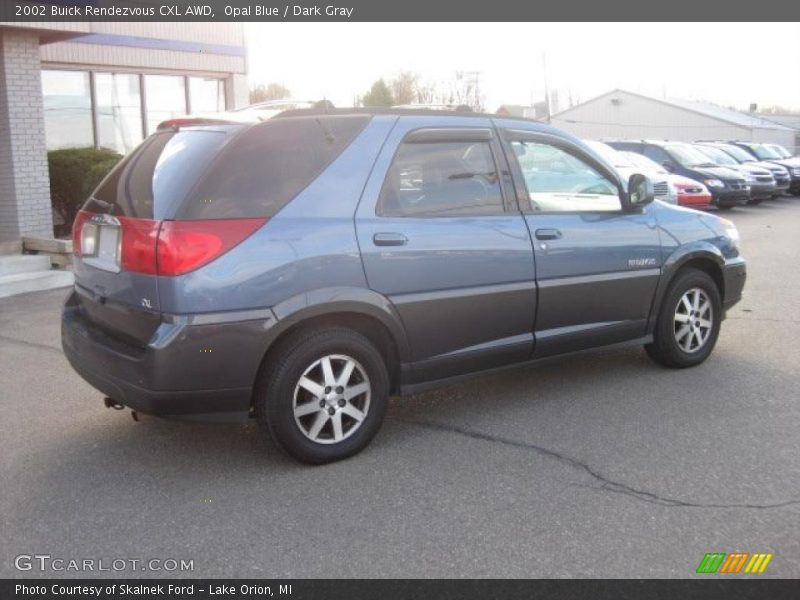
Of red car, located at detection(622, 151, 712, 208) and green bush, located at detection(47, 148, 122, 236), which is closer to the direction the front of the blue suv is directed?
the red car

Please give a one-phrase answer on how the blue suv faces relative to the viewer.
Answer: facing away from the viewer and to the right of the viewer

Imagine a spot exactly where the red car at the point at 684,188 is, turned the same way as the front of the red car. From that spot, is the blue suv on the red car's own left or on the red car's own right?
on the red car's own right

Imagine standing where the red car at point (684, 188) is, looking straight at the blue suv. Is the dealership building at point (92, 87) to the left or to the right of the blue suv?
right

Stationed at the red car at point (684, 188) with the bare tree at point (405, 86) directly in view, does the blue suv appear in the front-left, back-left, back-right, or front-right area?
back-left

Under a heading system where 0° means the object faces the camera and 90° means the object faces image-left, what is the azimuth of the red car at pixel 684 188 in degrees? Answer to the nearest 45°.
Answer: approximately 315°

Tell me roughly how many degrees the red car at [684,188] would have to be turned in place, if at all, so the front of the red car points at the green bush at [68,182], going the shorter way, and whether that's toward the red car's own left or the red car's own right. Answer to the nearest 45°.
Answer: approximately 90° to the red car's own right

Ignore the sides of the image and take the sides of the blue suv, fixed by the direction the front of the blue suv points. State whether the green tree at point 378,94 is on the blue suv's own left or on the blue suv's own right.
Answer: on the blue suv's own left
